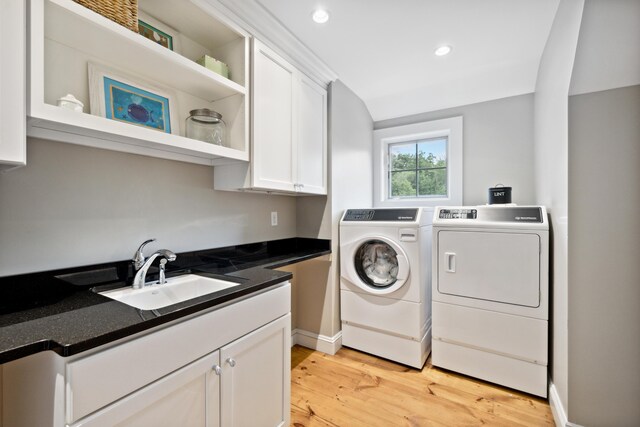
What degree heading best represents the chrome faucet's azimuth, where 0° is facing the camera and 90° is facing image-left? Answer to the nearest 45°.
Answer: approximately 315°

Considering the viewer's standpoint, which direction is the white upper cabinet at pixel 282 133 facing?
facing the viewer and to the right of the viewer

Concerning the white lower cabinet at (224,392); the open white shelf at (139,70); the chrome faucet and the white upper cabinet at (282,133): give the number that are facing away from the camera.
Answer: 0

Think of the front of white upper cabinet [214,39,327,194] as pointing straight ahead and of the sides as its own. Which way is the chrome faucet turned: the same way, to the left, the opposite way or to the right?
the same way

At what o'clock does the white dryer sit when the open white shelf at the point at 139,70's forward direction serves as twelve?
The white dryer is roughly at 11 o'clock from the open white shelf.

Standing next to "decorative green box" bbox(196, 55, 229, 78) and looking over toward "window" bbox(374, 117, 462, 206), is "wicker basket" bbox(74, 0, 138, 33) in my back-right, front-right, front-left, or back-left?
back-right

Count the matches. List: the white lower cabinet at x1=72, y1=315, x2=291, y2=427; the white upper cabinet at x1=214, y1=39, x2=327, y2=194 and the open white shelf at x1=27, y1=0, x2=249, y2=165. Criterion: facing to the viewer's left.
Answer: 0

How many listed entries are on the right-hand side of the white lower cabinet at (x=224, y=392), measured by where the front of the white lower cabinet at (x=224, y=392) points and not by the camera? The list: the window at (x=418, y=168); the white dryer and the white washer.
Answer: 0

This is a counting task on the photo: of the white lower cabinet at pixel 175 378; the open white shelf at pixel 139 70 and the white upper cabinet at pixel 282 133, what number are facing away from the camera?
0

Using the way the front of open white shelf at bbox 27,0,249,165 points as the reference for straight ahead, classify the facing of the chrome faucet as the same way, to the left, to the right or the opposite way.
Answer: the same way

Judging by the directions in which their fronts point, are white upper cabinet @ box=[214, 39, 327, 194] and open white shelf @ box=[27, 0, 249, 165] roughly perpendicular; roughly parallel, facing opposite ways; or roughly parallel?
roughly parallel

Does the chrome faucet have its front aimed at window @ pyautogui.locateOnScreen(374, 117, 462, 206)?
no
